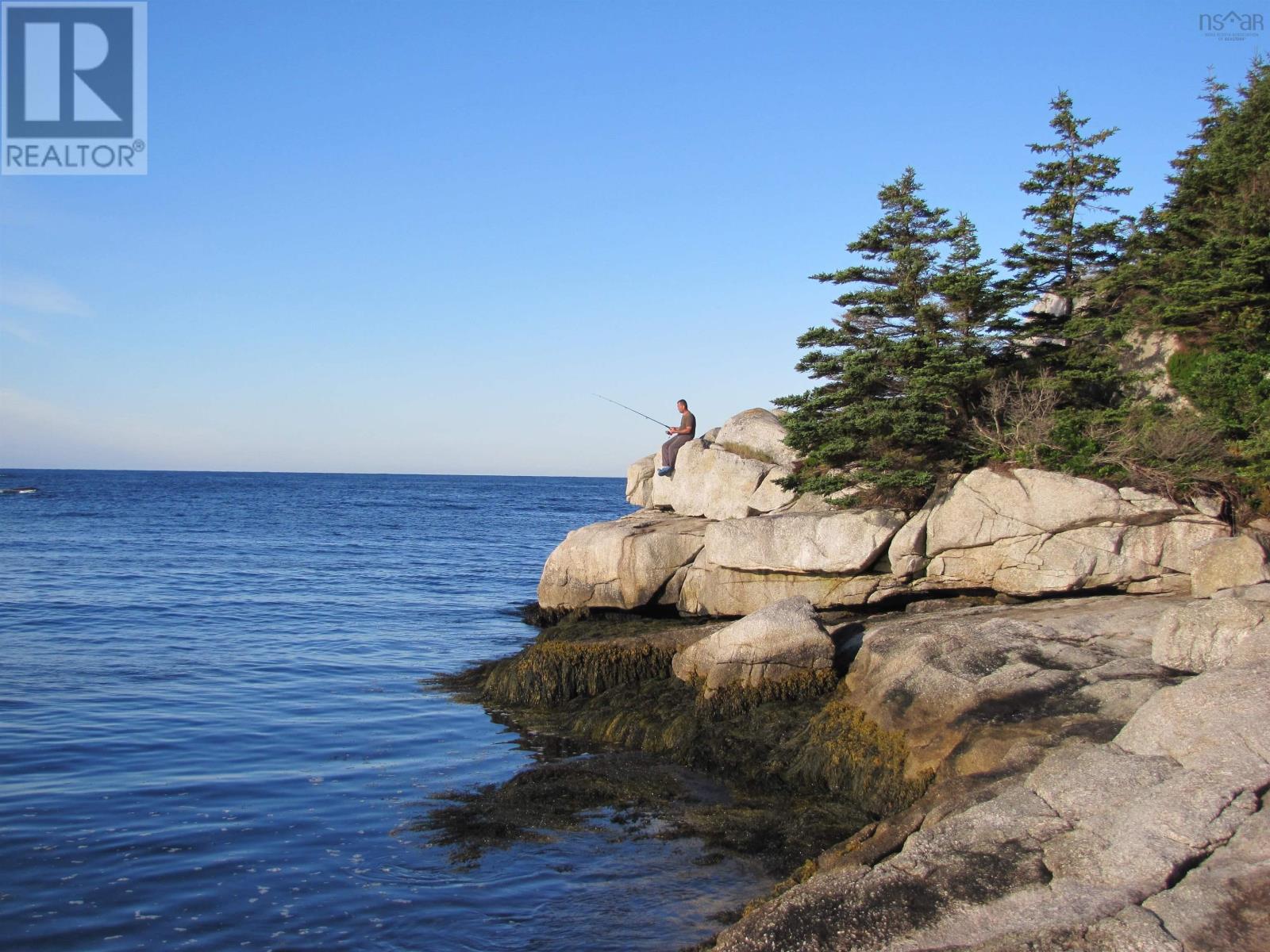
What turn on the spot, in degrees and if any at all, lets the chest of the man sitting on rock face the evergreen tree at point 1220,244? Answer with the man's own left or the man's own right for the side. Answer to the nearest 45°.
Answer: approximately 180°

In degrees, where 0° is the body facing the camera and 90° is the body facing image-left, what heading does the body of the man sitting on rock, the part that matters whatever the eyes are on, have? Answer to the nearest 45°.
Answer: approximately 90°

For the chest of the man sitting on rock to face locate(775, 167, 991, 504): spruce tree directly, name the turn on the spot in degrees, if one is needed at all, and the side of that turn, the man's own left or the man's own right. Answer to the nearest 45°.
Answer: approximately 135° to the man's own left

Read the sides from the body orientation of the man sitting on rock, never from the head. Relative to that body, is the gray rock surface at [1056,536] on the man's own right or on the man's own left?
on the man's own left

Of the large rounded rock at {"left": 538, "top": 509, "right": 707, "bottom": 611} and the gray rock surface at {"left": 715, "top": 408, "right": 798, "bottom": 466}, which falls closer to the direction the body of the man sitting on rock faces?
the large rounded rock

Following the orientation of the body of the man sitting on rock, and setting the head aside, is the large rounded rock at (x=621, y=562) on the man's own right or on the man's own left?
on the man's own left

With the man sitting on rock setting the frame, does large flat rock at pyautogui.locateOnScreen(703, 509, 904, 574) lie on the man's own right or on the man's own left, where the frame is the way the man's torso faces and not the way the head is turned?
on the man's own left

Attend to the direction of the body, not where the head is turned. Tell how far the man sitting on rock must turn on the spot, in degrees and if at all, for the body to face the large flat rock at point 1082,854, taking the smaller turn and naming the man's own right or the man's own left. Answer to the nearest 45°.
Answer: approximately 90° to the man's own left

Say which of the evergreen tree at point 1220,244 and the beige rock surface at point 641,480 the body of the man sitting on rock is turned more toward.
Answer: the beige rock surface

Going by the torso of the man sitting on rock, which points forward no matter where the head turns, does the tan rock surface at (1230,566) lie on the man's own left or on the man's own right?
on the man's own left
